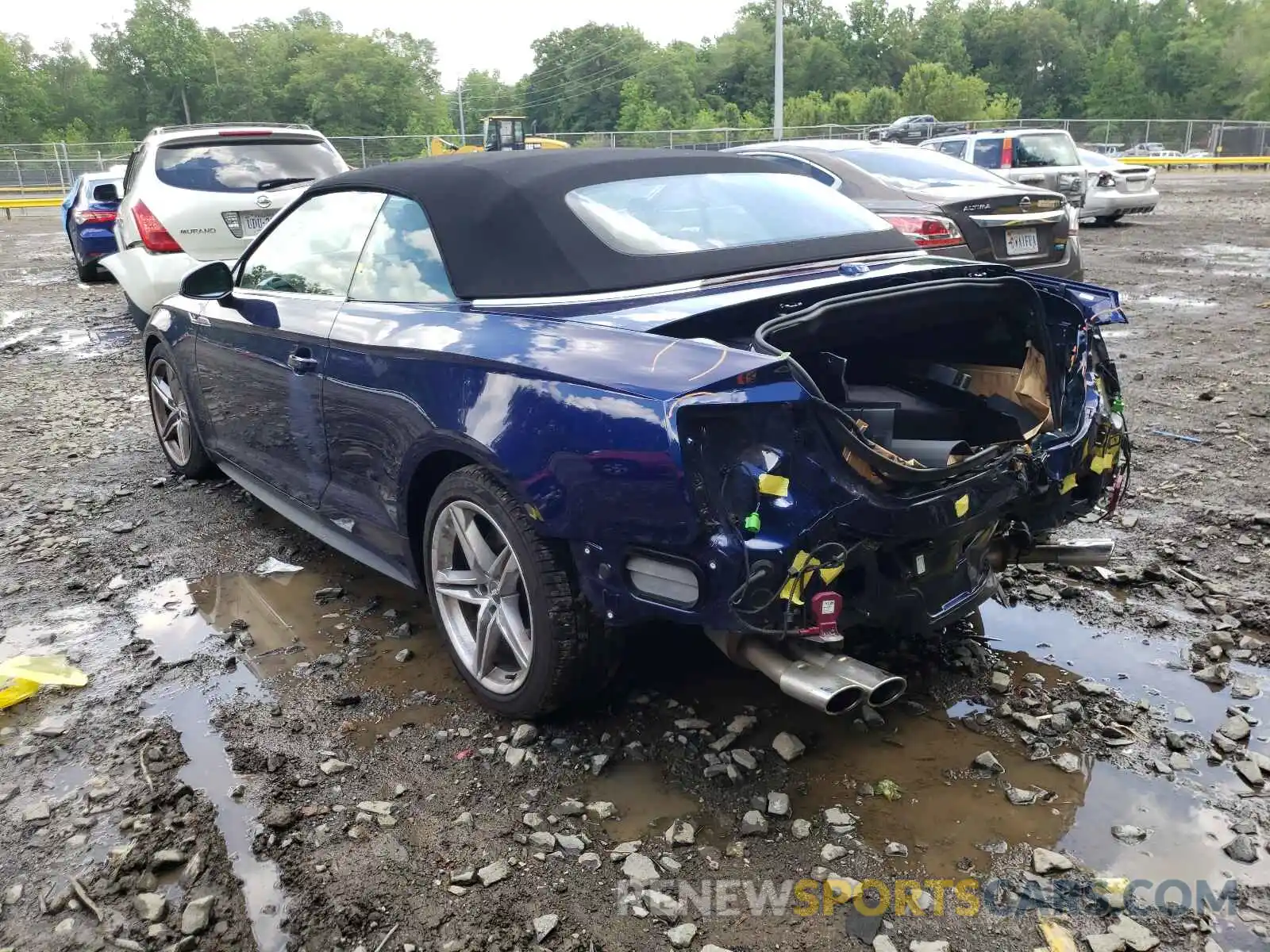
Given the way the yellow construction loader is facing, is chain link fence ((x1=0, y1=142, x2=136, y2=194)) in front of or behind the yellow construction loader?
in front

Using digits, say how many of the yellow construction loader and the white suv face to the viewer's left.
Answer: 1

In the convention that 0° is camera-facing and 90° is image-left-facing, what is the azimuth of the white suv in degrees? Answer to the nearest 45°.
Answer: approximately 180°

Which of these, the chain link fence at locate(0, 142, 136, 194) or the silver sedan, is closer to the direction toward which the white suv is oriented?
the chain link fence

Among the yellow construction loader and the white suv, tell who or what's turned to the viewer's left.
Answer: the yellow construction loader

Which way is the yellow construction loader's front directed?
to the viewer's left

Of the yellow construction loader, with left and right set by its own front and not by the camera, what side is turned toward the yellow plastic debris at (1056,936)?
left

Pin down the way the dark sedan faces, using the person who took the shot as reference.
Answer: facing away from the viewer and to the left of the viewer

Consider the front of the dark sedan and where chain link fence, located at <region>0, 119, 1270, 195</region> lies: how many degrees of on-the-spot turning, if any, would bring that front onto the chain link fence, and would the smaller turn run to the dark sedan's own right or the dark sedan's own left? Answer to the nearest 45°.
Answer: approximately 45° to the dark sedan's own right

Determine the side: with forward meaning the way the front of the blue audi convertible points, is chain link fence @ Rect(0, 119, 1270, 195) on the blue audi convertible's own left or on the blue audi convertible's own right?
on the blue audi convertible's own right

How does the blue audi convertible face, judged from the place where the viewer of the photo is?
facing away from the viewer and to the left of the viewer

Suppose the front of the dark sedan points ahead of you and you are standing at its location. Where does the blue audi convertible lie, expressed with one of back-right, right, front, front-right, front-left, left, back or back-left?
back-left

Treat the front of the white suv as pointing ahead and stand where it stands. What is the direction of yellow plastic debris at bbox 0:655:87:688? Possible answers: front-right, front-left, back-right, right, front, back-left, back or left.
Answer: back

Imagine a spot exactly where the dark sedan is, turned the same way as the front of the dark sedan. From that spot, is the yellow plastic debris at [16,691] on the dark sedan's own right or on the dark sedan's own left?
on the dark sedan's own left
